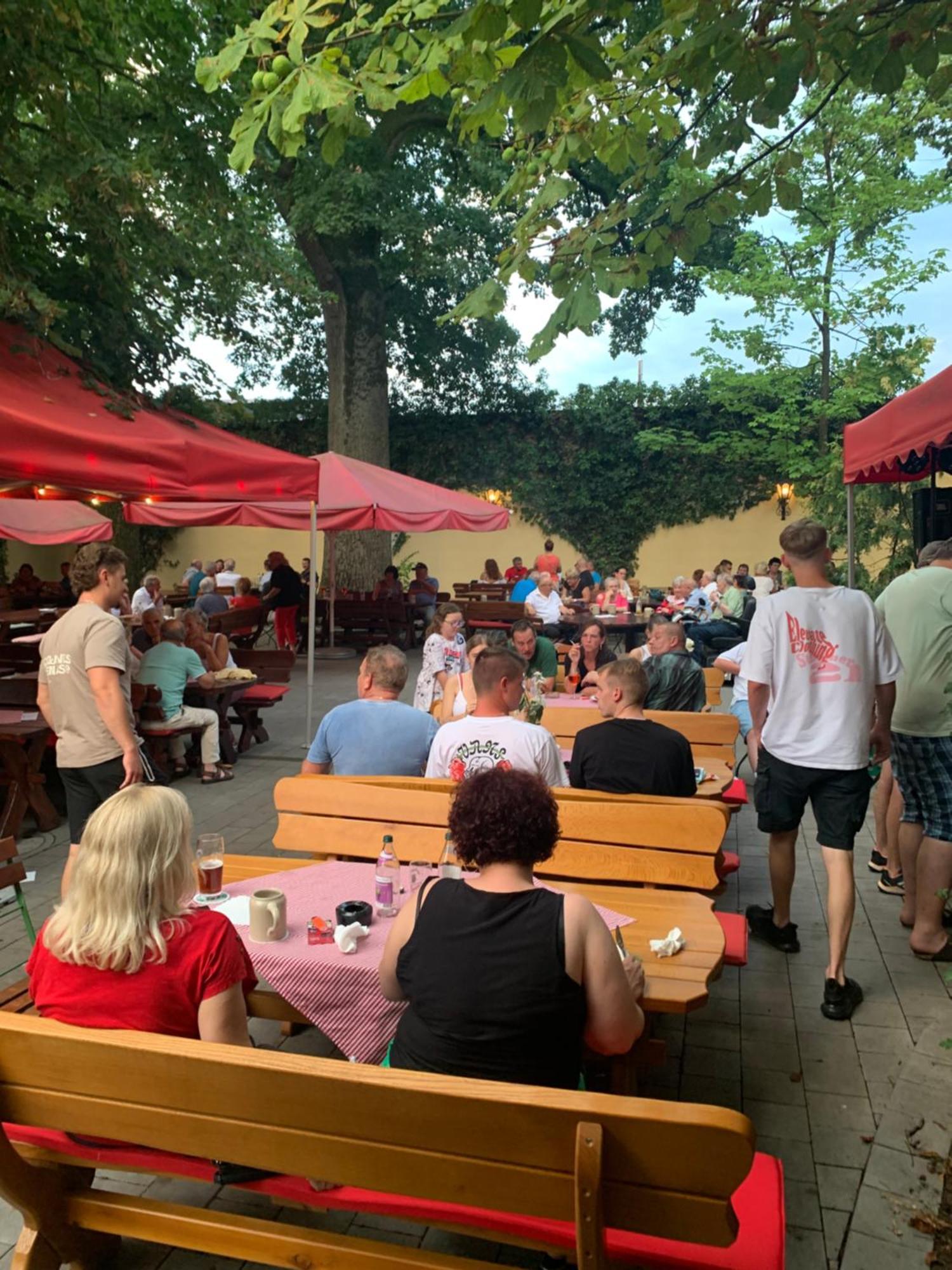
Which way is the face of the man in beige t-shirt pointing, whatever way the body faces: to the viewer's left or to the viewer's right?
to the viewer's right

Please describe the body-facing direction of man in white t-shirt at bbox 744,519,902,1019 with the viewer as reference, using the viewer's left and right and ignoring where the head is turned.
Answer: facing away from the viewer

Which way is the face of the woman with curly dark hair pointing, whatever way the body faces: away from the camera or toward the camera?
away from the camera

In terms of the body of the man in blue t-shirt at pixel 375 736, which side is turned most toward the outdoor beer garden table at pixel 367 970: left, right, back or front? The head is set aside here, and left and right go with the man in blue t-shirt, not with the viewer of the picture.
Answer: back

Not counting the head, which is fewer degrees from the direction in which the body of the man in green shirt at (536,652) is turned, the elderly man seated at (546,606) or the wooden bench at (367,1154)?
the wooden bench

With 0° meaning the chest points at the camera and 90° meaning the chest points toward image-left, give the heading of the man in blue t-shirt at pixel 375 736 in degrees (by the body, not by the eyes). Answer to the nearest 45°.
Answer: approximately 180°

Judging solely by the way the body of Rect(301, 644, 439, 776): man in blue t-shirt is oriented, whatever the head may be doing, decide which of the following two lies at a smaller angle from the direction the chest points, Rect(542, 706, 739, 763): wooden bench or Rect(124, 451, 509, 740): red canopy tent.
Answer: the red canopy tent

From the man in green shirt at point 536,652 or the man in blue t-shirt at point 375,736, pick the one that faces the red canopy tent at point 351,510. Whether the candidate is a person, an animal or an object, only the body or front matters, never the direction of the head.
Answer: the man in blue t-shirt

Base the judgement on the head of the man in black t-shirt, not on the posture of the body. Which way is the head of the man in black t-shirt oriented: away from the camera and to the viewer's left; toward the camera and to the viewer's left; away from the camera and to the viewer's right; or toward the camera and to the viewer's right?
away from the camera and to the viewer's left

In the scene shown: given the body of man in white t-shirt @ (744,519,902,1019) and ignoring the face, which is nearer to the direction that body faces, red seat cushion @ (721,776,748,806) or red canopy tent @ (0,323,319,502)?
the red seat cushion
